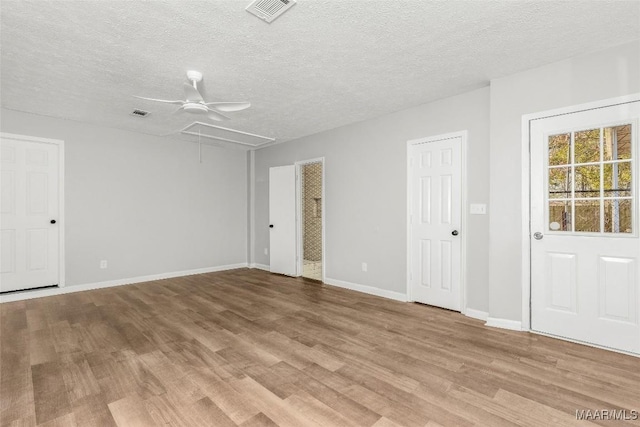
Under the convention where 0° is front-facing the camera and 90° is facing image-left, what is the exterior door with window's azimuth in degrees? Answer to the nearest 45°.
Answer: approximately 45°

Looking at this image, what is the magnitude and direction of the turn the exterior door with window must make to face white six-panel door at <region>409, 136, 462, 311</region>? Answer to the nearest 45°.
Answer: approximately 45° to its right

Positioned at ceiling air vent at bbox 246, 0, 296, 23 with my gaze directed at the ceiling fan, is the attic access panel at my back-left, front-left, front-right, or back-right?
front-right

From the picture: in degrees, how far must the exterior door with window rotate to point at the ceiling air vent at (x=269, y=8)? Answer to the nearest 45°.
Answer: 0° — it already faces it

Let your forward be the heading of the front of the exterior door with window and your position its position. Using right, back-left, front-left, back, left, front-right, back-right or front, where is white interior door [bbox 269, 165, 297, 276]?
front-right

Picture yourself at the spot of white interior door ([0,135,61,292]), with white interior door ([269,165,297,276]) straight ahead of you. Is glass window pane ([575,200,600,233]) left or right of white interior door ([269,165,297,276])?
right

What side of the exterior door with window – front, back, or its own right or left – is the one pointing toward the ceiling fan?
front

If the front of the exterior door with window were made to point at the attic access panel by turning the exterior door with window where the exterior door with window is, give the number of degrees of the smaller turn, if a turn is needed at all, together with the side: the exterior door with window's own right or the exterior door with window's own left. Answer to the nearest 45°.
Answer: approximately 45° to the exterior door with window's own right

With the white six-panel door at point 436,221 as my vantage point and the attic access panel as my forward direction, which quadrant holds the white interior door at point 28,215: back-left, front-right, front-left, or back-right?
front-left

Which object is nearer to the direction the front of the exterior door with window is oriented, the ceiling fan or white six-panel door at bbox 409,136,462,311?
the ceiling fan

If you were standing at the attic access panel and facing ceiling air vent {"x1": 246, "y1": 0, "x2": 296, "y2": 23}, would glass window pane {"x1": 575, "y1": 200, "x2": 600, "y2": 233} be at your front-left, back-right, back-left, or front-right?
front-left

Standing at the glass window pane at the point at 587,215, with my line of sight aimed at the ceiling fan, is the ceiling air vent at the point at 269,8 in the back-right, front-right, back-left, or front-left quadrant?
front-left

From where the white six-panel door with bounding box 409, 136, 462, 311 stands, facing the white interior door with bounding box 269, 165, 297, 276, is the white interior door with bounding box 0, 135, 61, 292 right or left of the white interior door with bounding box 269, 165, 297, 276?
left

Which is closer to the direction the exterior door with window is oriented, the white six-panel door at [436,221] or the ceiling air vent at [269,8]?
the ceiling air vent

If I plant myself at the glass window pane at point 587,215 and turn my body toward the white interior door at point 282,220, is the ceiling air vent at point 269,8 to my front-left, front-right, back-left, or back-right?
front-left

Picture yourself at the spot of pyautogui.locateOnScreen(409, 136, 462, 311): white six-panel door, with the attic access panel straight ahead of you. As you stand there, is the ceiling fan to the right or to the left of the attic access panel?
left
